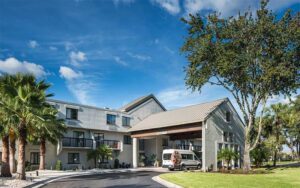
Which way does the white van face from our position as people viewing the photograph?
facing away from the viewer and to the right of the viewer

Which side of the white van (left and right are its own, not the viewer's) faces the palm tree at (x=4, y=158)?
back

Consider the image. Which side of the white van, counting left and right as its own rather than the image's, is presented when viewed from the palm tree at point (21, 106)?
back

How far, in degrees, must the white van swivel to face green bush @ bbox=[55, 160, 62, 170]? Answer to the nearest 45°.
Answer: approximately 135° to its left

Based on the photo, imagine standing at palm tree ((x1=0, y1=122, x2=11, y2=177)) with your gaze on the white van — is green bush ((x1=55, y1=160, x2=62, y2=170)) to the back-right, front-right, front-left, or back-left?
front-left
